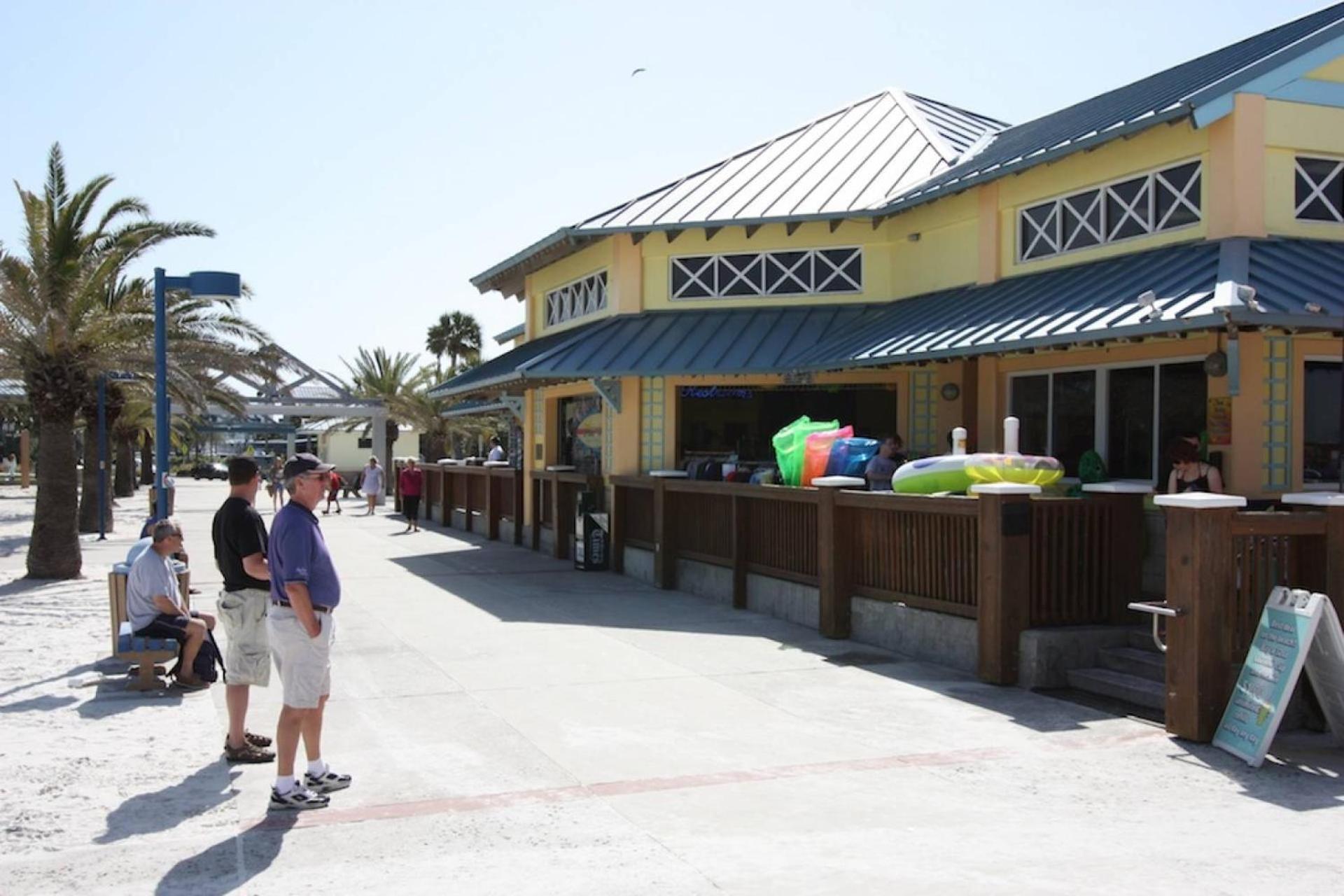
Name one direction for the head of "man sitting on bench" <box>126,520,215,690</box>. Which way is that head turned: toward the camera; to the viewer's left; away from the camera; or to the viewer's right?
to the viewer's right

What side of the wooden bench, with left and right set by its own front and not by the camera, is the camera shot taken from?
right

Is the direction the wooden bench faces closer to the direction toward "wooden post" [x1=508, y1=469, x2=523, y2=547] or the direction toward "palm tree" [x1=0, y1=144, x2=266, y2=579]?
the wooden post

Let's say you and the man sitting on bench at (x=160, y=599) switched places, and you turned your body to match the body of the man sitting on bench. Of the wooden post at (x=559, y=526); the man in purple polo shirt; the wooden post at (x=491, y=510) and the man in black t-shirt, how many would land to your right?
2

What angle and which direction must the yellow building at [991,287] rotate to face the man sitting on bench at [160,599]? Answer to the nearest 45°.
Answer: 0° — it already faces them

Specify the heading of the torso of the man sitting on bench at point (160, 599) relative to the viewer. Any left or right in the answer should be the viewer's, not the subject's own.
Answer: facing to the right of the viewer

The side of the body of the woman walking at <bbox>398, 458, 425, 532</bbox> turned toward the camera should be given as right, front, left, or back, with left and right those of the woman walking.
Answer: front

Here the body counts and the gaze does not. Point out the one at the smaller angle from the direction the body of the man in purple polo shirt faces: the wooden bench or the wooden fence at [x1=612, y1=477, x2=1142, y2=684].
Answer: the wooden fence

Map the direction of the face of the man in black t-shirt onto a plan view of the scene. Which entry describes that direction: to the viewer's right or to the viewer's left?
to the viewer's right

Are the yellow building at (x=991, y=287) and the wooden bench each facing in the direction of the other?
yes

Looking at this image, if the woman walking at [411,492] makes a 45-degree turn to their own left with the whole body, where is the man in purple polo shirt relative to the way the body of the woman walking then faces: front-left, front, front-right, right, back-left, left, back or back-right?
front-right

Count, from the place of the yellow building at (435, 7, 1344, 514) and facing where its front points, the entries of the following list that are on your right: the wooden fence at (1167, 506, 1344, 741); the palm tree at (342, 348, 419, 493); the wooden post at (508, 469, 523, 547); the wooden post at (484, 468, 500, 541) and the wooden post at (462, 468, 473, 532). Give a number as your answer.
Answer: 4

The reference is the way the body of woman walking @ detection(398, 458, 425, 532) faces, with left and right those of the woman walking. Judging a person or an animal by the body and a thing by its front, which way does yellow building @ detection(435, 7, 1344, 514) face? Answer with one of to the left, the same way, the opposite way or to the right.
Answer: to the right

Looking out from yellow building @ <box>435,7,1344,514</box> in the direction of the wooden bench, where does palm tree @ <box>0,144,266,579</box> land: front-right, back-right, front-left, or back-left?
front-right

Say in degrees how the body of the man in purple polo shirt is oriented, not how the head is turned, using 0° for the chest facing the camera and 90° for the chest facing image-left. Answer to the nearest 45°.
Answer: approximately 270°

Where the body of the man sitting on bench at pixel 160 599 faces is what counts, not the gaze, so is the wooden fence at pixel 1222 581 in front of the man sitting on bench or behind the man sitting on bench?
in front
